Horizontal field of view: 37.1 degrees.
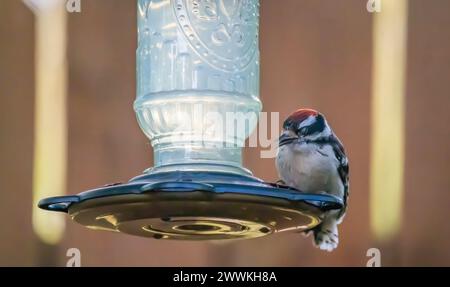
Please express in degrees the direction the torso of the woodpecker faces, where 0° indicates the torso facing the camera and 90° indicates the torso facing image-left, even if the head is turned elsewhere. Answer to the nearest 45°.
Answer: approximately 45°
